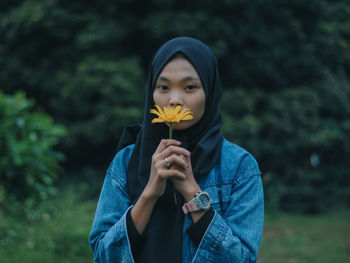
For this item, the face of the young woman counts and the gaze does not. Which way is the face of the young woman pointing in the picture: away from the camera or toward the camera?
toward the camera

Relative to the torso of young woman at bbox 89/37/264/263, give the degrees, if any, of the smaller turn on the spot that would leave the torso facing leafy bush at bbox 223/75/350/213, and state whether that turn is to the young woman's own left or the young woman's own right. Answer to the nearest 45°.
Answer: approximately 180°

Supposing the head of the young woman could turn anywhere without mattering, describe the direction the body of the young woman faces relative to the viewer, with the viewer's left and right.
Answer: facing the viewer
